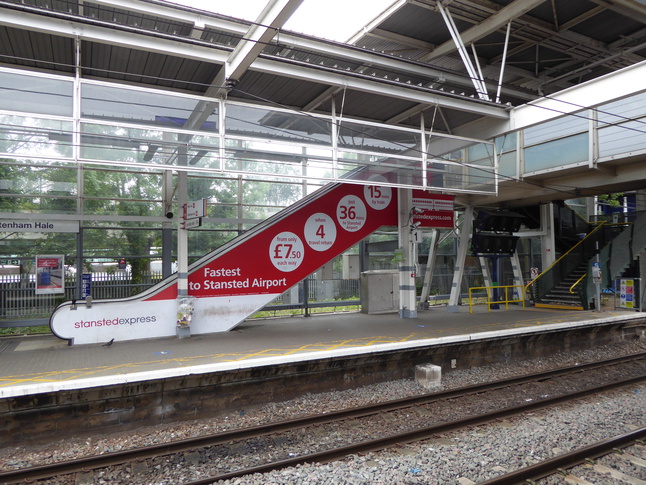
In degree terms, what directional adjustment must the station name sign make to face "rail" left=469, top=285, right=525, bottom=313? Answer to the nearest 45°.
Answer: approximately 90° to its left

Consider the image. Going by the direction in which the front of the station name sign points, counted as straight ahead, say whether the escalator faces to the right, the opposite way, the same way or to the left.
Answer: to the right

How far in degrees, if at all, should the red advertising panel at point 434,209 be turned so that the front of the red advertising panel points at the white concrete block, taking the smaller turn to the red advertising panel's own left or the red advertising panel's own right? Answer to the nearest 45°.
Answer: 0° — it already faces it

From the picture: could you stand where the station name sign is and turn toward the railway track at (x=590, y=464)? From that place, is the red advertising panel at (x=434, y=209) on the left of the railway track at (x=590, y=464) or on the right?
left

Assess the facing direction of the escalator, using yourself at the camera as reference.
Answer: facing to the left of the viewer

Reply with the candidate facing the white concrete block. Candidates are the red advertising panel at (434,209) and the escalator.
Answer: the red advertising panel

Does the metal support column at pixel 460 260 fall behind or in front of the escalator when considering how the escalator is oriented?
behind

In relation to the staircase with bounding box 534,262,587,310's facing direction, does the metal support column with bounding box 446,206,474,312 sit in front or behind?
in front

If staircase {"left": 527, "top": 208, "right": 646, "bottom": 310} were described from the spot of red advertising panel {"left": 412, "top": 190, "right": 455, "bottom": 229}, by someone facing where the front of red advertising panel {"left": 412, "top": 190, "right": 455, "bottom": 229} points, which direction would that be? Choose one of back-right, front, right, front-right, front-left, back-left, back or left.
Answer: back-left
